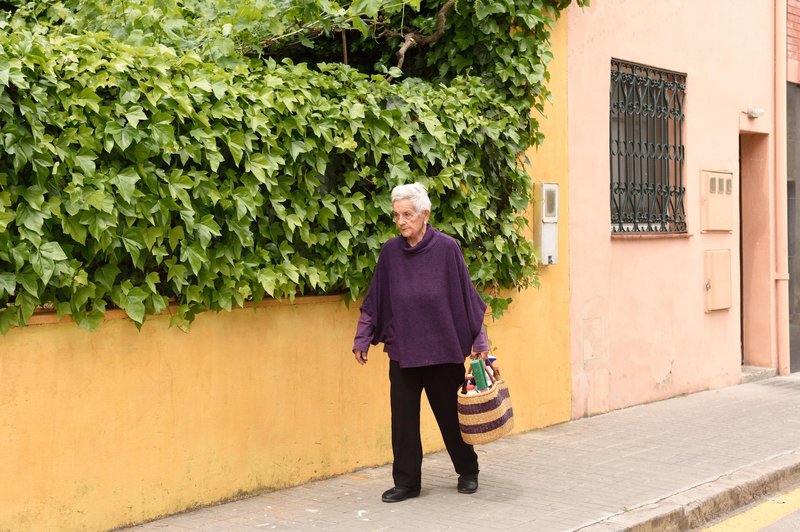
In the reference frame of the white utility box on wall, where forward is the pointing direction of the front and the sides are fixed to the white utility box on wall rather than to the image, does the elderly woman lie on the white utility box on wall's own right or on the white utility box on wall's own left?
on the white utility box on wall's own right

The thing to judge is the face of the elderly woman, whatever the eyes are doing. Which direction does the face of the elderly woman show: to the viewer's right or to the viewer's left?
to the viewer's left

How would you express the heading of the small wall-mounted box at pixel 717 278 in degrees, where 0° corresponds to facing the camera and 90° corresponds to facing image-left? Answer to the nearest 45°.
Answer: approximately 315°

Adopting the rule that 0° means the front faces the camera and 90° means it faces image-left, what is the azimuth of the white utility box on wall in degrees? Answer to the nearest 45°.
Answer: approximately 315°

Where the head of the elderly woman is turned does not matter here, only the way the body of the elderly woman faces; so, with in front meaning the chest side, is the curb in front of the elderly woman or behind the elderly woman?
behind

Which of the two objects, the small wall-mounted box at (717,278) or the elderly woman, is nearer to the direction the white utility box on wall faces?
the elderly woman

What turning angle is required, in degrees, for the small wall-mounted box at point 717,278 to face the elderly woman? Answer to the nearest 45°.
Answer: approximately 45° to its right

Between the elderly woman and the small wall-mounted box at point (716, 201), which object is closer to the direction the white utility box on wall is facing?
the elderly woman

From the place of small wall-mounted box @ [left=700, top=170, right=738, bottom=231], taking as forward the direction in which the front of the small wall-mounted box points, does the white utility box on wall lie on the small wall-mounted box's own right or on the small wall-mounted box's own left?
on the small wall-mounted box's own right

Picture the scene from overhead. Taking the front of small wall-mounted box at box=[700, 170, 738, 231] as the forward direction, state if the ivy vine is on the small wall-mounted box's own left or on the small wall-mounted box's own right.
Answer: on the small wall-mounted box's own right

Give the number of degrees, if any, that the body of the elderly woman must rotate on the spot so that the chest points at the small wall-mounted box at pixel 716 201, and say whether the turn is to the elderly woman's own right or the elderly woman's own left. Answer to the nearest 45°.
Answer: approximately 180°

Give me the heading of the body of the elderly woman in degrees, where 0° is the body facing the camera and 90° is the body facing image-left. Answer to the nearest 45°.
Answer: approximately 45°

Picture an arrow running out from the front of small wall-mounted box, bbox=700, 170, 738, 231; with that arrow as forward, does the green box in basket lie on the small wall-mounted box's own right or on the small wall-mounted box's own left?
on the small wall-mounted box's own right

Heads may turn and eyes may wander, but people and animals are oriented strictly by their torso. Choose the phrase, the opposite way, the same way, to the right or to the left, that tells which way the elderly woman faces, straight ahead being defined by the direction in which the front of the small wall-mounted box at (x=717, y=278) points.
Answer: to the right
